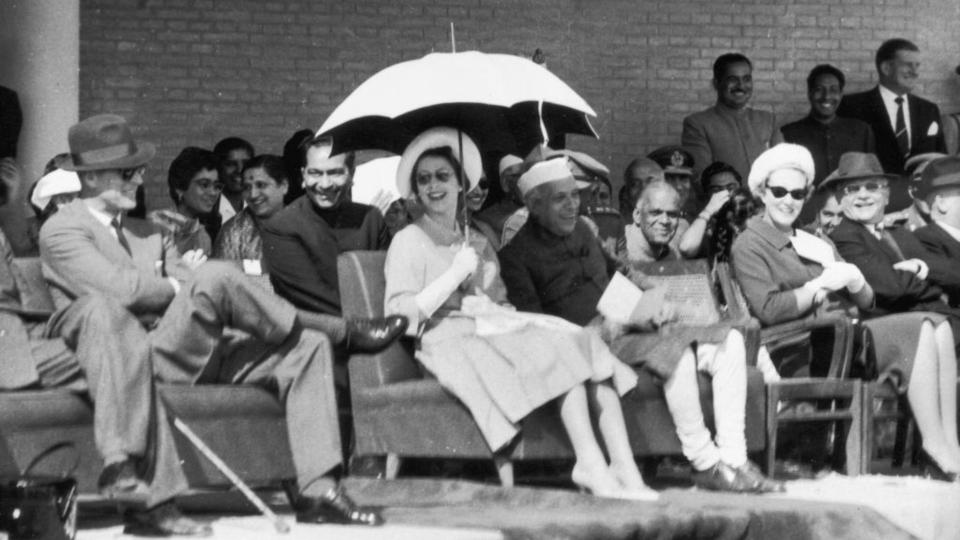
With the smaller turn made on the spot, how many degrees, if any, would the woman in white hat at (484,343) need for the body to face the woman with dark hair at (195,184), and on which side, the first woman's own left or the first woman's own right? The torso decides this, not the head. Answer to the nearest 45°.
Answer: approximately 180°

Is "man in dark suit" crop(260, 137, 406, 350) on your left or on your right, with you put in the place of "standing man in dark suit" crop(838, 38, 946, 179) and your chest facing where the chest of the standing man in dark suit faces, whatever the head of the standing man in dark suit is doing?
on your right

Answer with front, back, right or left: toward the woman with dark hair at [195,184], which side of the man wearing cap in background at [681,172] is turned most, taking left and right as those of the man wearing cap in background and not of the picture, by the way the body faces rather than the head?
right

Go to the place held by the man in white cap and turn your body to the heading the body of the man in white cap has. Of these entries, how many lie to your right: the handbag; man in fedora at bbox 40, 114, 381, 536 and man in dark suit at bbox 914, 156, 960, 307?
2

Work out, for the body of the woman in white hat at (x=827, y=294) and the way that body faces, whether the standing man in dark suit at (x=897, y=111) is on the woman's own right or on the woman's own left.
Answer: on the woman's own left

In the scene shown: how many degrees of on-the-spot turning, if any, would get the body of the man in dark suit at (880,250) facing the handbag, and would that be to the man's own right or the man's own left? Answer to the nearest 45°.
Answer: approximately 90° to the man's own right
